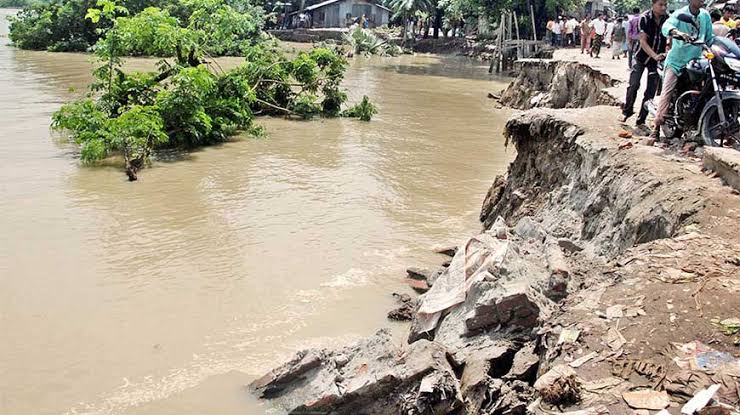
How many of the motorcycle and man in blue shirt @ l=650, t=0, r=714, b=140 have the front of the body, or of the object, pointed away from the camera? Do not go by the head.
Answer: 0

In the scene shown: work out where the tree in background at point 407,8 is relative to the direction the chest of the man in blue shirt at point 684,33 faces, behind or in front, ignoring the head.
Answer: behind

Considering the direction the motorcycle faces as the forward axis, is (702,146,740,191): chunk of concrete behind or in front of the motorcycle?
in front

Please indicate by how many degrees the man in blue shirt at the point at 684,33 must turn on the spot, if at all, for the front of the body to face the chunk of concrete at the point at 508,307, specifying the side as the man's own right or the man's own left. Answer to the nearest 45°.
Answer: approximately 45° to the man's own right

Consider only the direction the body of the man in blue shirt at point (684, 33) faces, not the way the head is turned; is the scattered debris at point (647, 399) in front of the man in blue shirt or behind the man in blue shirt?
in front
